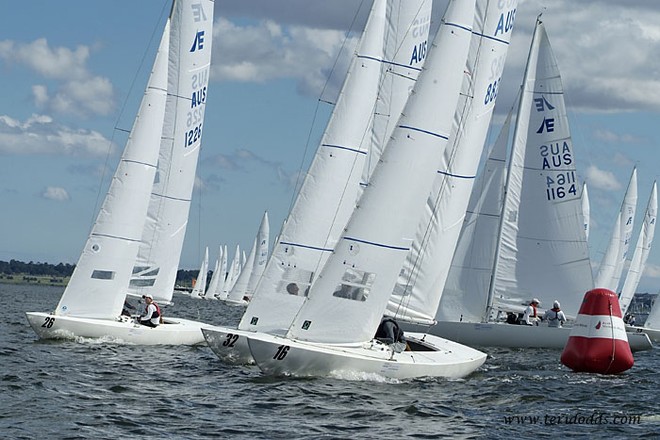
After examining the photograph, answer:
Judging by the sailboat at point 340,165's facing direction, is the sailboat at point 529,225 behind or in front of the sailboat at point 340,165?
behind

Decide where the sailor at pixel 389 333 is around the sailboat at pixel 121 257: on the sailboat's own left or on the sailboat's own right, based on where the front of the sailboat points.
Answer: on the sailboat's own left

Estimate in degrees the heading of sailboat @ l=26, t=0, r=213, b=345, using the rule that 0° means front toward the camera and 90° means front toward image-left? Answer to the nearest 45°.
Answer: approximately 45°

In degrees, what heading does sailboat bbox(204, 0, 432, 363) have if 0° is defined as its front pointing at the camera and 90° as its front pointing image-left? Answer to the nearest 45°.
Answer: approximately 45°

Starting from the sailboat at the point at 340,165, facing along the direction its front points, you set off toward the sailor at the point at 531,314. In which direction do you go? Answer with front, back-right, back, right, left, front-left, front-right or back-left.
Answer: back
